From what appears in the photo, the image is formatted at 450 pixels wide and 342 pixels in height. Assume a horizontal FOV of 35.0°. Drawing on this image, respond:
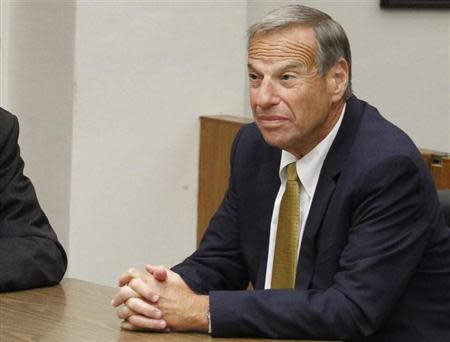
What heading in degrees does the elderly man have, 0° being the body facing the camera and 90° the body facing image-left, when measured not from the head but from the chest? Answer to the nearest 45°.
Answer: approximately 45°

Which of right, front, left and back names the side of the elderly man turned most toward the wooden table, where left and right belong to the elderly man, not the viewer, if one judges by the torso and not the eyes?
front

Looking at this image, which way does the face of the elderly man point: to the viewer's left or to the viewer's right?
to the viewer's left
